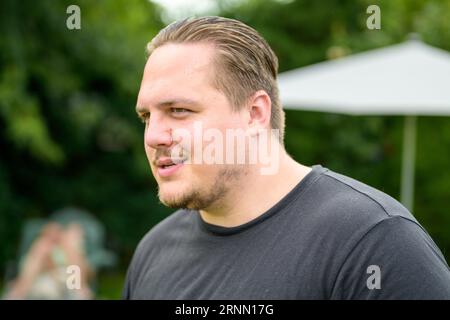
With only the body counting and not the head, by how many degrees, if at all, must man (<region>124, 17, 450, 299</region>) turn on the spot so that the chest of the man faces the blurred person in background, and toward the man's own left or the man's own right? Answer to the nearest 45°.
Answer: approximately 90° to the man's own right

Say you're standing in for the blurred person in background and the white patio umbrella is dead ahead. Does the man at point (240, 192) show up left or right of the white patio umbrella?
right

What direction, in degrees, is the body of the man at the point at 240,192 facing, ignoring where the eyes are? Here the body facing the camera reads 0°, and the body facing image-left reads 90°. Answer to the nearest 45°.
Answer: approximately 45°

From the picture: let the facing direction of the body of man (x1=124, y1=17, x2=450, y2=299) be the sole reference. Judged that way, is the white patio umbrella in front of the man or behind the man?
behind

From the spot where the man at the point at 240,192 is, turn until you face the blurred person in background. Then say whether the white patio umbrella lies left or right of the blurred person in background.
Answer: right
